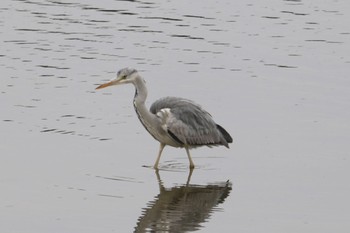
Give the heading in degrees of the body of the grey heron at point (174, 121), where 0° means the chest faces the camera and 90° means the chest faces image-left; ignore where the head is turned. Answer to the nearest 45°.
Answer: approximately 90°
